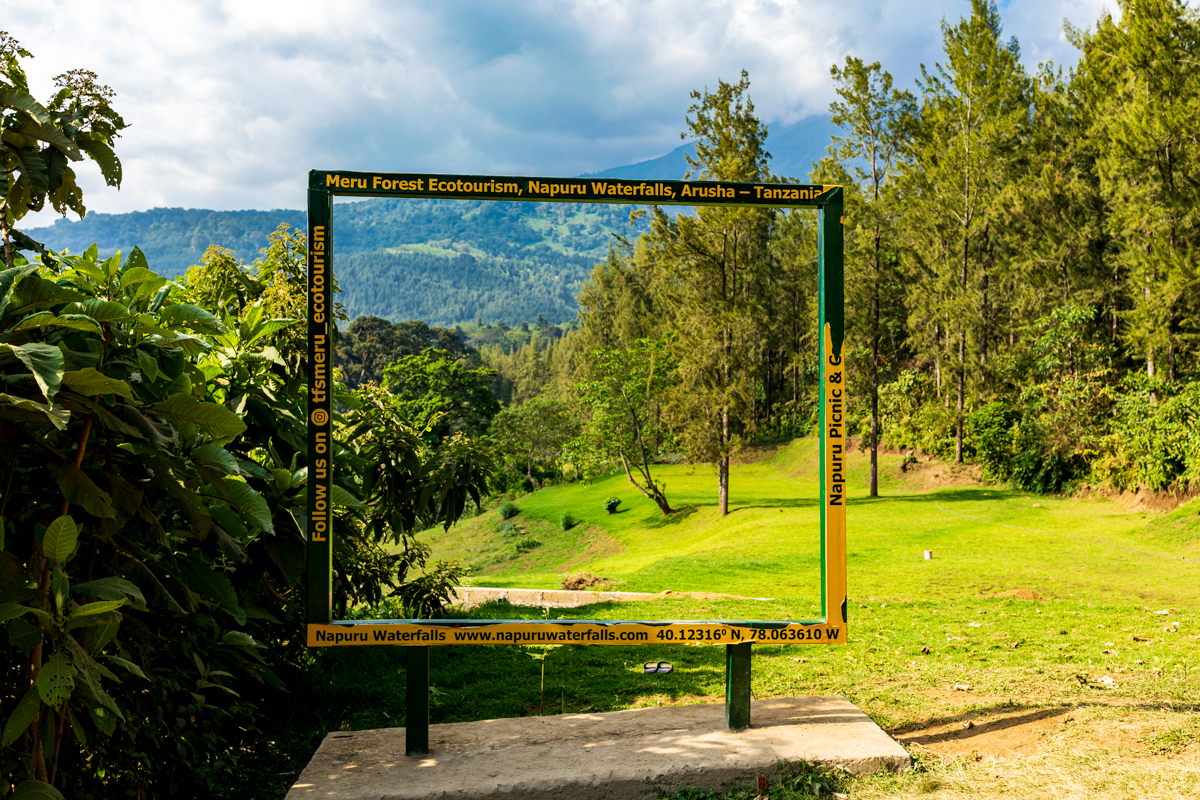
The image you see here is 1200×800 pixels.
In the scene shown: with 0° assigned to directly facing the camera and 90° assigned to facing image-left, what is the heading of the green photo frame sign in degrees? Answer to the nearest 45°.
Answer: approximately 0°

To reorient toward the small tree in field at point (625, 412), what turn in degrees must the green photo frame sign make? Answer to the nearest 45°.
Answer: approximately 180°

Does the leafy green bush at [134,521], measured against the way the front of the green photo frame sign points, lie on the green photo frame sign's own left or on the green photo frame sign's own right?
on the green photo frame sign's own right

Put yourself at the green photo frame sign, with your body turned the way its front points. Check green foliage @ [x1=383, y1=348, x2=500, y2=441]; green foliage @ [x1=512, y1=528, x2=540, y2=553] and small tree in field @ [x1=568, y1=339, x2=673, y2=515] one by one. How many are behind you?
3

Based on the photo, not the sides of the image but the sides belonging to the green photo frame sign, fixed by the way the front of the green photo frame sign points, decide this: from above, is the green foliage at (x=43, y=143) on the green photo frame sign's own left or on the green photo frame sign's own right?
on the green photo frame sign's own right

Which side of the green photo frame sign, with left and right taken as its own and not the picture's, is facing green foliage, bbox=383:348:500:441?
back

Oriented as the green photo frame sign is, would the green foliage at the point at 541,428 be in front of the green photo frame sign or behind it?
behind

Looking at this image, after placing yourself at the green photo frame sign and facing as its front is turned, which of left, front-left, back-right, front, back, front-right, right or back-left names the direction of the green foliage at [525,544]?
back
